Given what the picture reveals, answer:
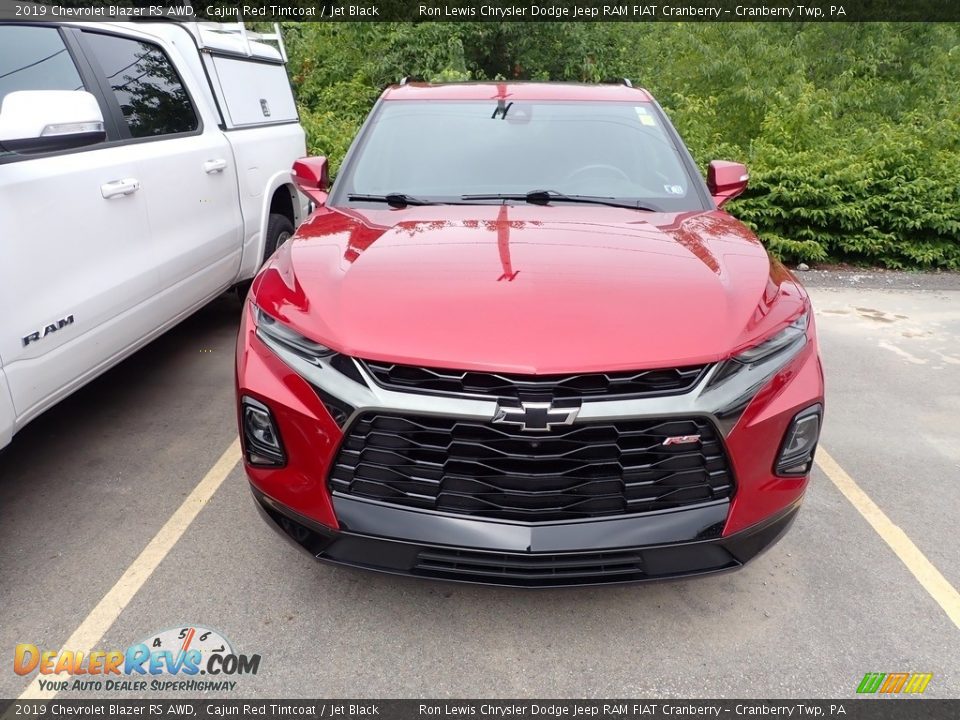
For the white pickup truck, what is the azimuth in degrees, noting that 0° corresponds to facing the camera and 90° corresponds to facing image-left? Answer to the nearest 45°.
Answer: approximately 45°

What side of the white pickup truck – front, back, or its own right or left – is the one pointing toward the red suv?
left

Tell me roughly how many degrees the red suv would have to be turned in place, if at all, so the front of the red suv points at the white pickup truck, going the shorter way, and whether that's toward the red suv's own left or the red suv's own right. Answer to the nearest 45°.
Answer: approximately 135° to the red suv's own right

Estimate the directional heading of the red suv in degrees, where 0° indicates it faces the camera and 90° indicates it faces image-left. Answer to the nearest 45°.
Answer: approximately 0°
